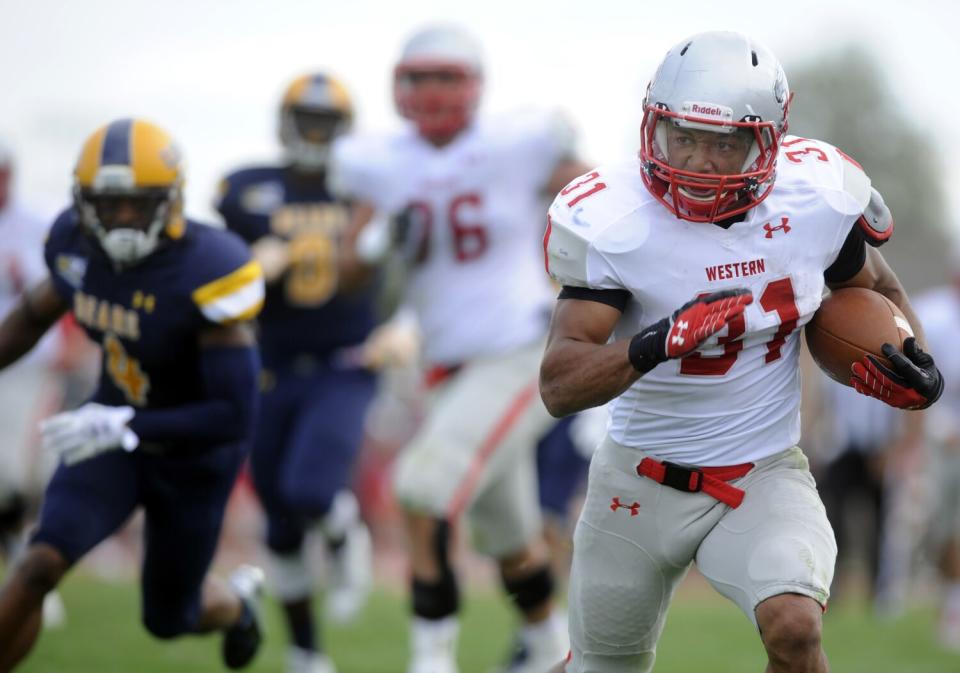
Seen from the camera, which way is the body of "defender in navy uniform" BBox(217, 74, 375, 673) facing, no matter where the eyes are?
toward the camera

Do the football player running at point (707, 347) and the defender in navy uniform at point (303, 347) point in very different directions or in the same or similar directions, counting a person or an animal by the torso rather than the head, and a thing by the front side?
same or similar directions

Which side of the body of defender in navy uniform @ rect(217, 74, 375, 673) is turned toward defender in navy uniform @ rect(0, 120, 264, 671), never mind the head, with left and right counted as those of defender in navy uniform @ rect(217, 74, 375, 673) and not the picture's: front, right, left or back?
front

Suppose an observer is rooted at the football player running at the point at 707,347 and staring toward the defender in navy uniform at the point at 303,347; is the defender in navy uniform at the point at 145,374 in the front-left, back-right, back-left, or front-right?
front-left

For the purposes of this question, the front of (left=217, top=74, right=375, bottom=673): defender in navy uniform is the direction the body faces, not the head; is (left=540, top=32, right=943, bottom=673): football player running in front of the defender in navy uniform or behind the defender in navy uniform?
in front

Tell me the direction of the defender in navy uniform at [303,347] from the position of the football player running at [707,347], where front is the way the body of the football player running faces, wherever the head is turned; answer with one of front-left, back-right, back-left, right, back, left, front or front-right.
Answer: back-right

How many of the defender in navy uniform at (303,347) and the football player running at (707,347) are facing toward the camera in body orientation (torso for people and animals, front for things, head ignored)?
2

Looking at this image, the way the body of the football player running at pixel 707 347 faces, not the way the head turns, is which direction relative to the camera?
toward the camera
